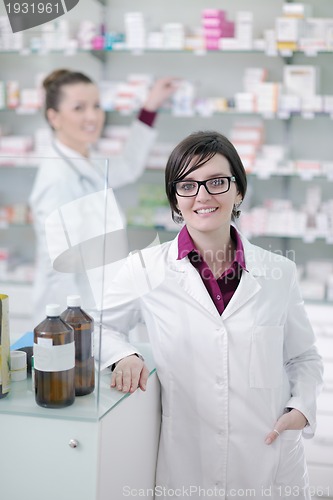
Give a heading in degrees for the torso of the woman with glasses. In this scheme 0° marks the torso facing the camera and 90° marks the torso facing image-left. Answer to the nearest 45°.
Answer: approximately 0°

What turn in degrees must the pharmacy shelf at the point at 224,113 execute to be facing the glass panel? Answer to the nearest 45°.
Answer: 0° — it already faces it

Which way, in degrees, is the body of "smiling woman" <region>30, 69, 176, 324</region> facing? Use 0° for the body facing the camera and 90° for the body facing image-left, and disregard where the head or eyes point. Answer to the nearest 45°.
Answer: approximately 315°

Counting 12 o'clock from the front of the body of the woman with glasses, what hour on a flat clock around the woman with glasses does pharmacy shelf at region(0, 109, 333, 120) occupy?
The pharmacy shelf is roughly at 6 o'clock from the woman with glasses.

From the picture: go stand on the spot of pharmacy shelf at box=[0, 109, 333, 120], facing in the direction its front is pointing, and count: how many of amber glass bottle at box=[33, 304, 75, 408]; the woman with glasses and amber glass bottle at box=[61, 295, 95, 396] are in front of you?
3

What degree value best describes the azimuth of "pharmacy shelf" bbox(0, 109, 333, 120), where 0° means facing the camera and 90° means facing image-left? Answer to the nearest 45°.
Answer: approximately 0°

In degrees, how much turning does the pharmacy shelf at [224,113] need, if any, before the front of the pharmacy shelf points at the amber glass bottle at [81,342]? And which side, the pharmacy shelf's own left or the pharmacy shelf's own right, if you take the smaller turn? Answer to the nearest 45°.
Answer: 0° — it already faces it
